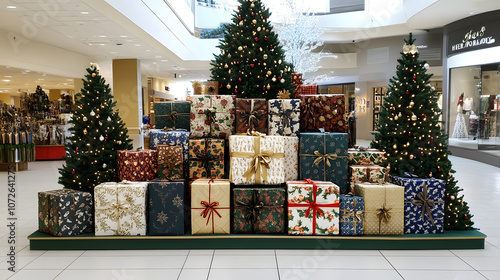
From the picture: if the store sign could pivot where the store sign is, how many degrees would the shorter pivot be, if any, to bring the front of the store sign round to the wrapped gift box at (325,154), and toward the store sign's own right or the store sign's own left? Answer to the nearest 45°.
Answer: approximately 45° to the store sign's own left

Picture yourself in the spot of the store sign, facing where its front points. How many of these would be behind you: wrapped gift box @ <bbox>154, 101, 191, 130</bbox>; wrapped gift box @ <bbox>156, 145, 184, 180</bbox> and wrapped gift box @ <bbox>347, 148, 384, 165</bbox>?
0

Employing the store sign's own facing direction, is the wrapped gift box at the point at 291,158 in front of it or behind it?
in front

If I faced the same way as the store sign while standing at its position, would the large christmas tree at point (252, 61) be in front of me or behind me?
in front

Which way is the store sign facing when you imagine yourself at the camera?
facing the viewer and to the left of the viewer

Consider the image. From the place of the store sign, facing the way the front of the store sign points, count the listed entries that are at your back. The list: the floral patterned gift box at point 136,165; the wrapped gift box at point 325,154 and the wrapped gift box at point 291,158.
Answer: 0

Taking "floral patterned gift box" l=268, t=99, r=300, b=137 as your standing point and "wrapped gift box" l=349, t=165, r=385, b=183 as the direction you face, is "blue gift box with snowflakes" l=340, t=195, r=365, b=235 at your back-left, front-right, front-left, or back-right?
front-right

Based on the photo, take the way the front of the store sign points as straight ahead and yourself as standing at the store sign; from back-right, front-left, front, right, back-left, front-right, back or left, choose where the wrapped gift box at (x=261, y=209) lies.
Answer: front-left

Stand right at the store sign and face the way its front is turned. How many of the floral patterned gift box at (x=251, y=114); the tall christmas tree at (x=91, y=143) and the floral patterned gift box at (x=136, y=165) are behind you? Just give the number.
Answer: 0

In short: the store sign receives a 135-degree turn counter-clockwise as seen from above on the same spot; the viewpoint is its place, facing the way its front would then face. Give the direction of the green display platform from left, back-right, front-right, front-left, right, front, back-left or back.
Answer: right

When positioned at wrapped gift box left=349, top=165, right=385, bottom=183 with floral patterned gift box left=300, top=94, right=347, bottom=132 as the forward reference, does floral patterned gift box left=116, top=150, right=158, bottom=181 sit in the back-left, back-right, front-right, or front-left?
front-left

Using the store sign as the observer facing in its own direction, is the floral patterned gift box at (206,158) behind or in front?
in front
